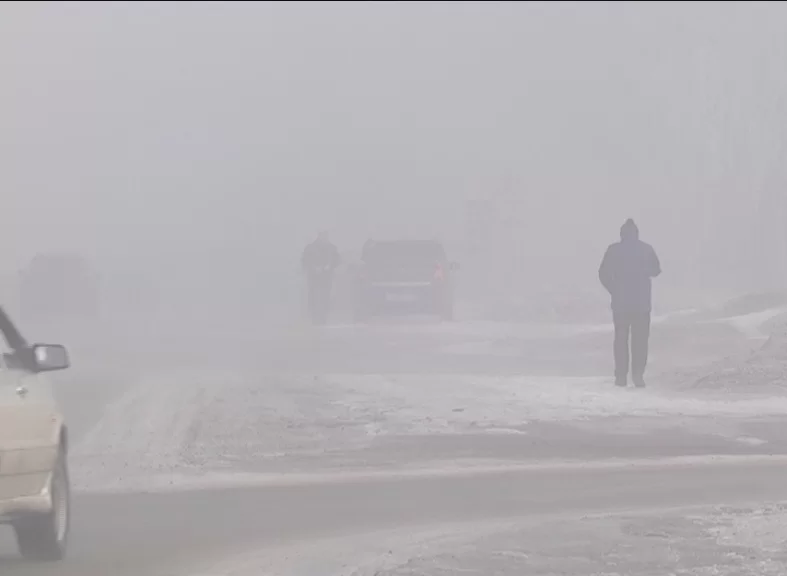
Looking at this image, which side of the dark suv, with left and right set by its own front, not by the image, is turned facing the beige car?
back

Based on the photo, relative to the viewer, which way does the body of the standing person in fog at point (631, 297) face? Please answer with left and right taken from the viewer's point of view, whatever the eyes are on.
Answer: facing away from the viewer

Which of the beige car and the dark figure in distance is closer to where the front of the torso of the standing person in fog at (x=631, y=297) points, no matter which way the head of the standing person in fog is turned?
the dark figure in distance

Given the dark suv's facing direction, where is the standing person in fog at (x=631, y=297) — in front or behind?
behind

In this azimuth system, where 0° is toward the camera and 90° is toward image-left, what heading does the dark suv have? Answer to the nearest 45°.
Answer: approximately 180°

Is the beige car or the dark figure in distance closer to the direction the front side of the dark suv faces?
the dark figure in distance

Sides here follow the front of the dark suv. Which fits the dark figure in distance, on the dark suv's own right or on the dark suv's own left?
on the dark suv's own left

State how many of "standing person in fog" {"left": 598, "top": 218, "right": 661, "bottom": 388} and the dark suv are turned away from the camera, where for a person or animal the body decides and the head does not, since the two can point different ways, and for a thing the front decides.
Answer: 2
